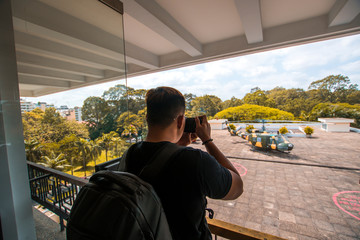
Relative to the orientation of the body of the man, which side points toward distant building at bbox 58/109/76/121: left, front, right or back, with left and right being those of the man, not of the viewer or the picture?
left

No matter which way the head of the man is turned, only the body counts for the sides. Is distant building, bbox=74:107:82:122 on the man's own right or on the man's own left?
on the man's own left

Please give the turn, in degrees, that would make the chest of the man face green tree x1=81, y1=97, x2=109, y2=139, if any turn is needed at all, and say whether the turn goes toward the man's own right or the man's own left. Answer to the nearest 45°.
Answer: approximately 90° to the man's own left

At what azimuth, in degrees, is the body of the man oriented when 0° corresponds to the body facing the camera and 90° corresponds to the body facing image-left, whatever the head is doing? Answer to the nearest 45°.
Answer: approximately 225°

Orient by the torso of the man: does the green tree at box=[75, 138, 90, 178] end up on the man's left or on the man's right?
on the man's left

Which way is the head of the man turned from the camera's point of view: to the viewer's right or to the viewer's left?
to the viewer's right
